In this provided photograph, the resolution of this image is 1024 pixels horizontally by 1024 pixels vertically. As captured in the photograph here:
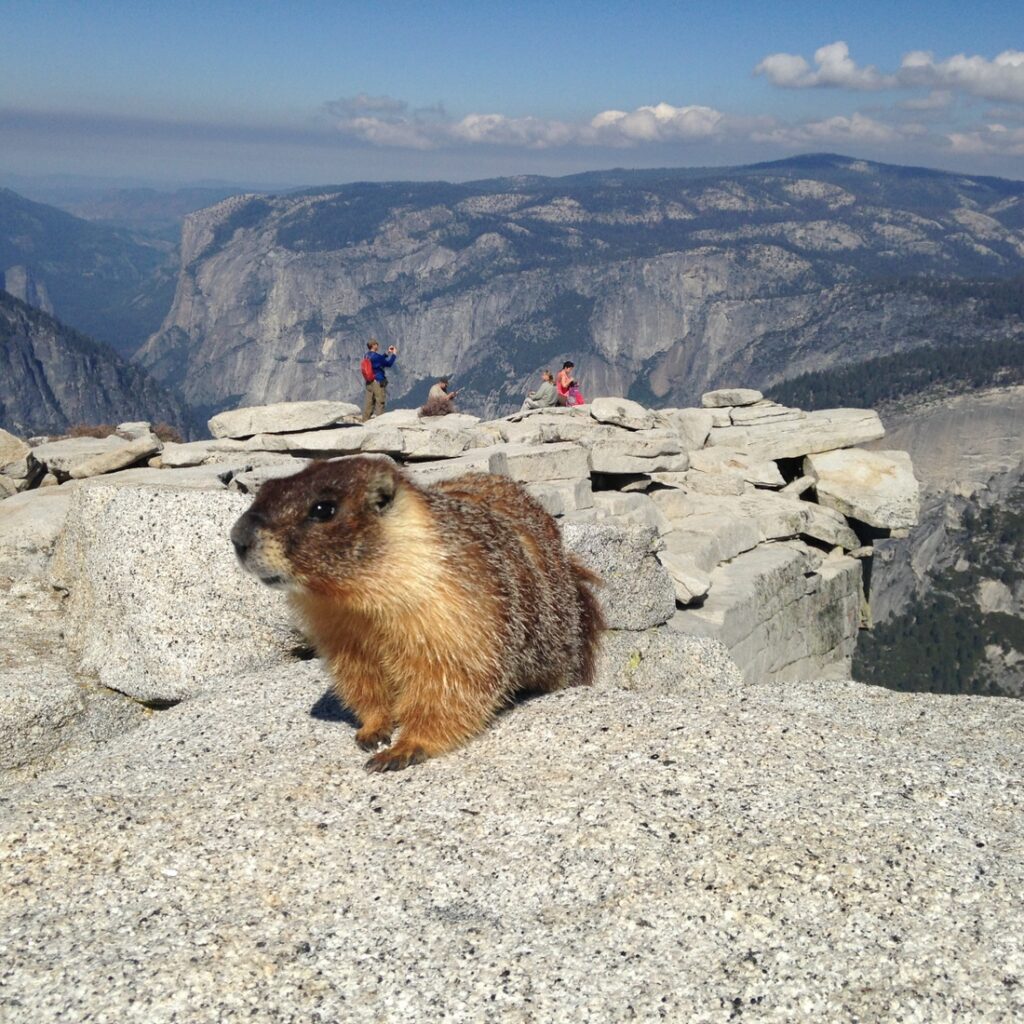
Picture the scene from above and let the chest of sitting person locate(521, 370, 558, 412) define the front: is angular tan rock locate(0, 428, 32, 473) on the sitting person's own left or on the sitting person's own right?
on the sitting person's own left

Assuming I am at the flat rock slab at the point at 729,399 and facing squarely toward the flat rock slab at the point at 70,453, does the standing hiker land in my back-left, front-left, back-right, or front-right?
front-right

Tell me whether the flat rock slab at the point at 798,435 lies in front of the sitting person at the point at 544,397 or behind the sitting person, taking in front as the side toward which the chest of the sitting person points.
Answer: behind

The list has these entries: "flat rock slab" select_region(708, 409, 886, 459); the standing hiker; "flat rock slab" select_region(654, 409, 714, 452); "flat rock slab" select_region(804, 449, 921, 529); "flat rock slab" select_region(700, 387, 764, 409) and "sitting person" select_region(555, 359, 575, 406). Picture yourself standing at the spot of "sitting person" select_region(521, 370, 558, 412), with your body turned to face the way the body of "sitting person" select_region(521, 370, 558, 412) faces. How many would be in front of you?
1

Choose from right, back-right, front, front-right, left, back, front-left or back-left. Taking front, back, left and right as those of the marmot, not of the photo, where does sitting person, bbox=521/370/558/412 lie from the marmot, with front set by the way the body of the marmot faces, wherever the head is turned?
back-right

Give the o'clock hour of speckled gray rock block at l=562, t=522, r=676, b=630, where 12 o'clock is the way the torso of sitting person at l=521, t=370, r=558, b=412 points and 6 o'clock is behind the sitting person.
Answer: The speckled gray rock block is roughly at 9 o'clock from the sitting person.

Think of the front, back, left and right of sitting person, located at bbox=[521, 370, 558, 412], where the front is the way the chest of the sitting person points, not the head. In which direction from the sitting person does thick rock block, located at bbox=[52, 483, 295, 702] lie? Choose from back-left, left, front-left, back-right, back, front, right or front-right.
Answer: left

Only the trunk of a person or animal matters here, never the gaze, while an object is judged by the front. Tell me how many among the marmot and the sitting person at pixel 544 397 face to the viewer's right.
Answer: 0

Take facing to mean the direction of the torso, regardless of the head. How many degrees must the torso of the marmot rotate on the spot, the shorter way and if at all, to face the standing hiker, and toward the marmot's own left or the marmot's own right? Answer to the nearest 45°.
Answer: approximately 135° to the marmot's own right

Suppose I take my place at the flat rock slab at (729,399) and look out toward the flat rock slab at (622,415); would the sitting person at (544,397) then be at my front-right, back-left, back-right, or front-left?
front-right

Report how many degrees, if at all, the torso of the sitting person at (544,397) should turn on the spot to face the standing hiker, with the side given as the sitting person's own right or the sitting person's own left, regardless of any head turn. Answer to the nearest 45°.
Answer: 0° — they already face them

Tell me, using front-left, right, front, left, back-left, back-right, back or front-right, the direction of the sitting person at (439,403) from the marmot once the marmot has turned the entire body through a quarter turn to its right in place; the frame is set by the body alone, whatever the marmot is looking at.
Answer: front-right

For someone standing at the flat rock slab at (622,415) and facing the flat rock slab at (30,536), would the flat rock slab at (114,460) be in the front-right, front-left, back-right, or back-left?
front-right

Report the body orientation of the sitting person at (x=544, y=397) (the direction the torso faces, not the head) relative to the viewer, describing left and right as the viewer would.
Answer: facing to the left of the viewer
